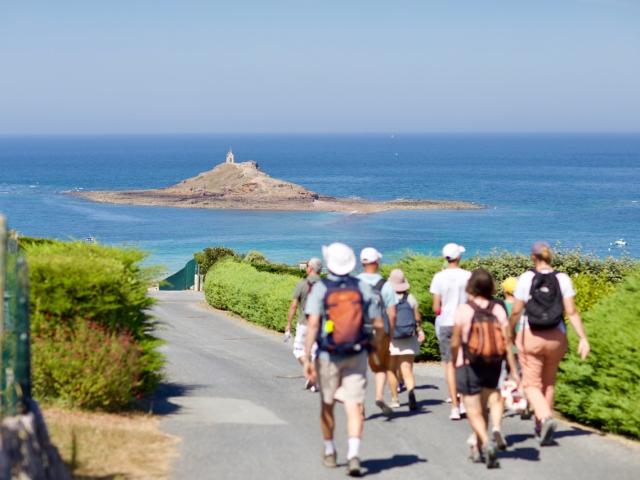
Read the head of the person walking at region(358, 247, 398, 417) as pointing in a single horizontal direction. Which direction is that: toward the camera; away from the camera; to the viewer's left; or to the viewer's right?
away from the camera

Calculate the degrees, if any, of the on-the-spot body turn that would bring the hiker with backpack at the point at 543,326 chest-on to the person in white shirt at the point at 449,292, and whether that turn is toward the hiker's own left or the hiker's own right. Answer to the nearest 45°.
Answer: approximately 45° to the hiker's own left

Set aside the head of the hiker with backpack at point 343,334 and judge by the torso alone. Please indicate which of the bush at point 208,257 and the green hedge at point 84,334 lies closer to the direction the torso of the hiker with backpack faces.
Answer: the bush

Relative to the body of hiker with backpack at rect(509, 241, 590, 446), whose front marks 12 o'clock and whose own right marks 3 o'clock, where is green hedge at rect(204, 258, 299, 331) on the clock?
The green hedge is roughly at 11 o'clock from the hiker with backpack.

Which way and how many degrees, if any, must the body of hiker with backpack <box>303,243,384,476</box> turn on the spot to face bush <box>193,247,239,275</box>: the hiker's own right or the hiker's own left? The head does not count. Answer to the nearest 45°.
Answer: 0° — they already face it

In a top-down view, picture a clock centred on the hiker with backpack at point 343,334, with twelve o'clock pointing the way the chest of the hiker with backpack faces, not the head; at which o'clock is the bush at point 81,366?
The bush is roughly at 10 o'clock from the hiker with backpack.

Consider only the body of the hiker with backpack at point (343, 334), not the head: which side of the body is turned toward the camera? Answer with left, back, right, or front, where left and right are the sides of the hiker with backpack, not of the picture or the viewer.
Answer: back

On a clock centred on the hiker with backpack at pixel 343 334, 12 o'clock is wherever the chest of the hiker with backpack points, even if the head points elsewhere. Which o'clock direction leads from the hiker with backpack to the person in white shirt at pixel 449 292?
The person in white shirt is roughly at 1 o'clock from the hiker with backpack.

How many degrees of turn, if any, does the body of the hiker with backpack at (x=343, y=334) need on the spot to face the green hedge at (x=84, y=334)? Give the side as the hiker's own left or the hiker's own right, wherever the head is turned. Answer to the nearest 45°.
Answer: approximately 45° to the hiker's own left

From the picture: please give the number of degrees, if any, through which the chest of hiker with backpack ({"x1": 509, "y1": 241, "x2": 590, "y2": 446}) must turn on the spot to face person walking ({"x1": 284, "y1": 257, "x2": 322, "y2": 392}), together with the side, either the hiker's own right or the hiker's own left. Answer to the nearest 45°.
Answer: approximately 45° to the hiker's own left

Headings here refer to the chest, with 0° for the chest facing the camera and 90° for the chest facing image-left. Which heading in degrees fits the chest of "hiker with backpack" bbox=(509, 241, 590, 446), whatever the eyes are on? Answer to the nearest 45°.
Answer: approximately 180°
